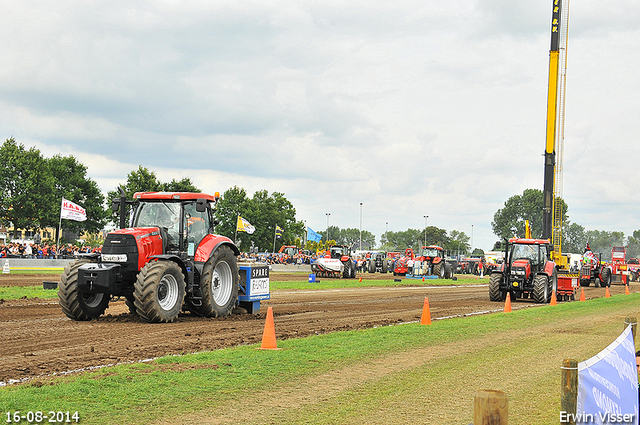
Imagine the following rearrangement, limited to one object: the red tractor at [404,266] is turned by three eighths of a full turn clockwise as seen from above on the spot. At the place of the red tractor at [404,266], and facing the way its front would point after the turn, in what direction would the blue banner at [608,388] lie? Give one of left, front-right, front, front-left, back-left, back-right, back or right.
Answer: back

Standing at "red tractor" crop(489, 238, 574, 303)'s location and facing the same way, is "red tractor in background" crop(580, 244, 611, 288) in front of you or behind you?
behind

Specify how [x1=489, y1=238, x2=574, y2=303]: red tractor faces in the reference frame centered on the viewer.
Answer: facing the viewer and to the left of the viewer

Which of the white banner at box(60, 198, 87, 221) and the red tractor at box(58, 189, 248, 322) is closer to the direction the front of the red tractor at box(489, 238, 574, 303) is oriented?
the red tractor

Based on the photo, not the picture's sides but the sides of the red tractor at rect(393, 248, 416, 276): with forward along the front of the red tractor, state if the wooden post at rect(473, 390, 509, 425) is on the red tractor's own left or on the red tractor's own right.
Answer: on the red tractor's own left

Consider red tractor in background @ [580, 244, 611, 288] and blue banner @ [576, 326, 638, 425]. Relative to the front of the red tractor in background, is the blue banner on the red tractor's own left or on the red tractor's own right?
on the red tractor's own left

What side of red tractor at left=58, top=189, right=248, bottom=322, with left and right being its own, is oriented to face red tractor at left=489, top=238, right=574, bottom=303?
back

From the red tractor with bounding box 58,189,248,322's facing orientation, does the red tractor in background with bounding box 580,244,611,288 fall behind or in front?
behind

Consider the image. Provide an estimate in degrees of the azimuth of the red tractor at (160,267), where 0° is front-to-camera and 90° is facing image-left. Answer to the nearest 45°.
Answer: approximately 45°
